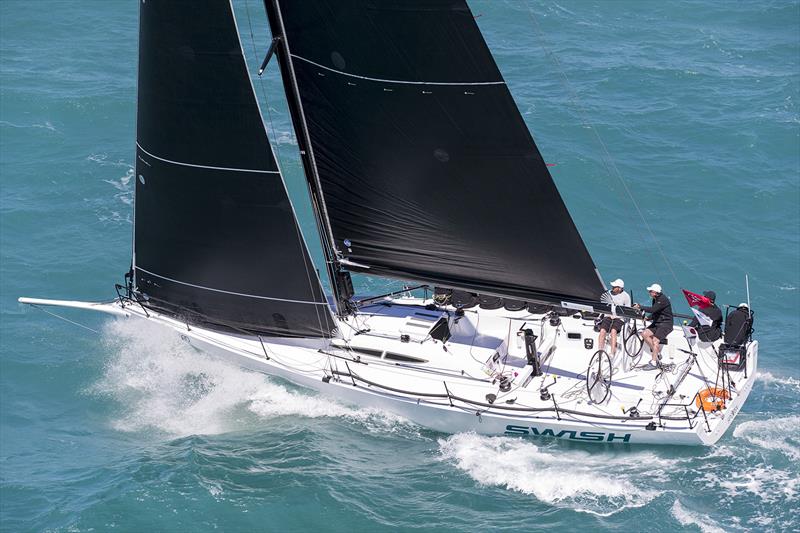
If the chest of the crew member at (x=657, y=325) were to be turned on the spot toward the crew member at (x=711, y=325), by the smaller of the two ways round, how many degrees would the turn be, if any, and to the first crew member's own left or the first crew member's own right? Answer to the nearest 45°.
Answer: approximately 180°

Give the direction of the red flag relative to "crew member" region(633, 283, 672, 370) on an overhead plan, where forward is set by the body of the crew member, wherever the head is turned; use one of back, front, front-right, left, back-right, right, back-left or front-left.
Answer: back

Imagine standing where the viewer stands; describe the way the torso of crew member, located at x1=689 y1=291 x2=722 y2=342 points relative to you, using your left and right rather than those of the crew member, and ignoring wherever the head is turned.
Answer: facing to the left of the viewer

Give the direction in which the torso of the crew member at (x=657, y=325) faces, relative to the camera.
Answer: to the viewer's left

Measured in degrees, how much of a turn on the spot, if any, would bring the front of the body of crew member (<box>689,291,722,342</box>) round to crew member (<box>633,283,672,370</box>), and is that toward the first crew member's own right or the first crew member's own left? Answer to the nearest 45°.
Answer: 0° — they already face them
